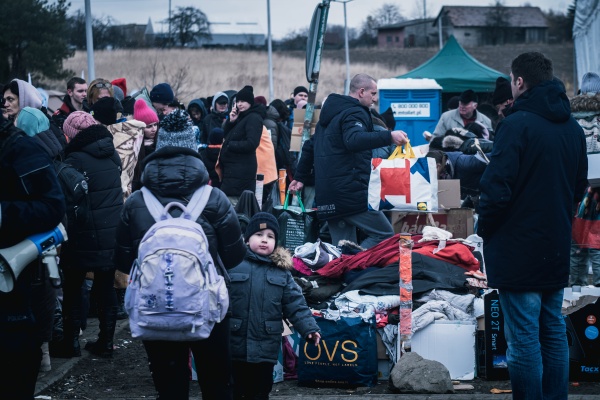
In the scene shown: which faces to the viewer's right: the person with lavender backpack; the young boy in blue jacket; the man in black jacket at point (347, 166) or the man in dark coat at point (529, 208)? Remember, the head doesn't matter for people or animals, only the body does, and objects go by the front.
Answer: the man in black jacket

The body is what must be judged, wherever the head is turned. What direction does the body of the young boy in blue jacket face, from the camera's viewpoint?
toward the camera

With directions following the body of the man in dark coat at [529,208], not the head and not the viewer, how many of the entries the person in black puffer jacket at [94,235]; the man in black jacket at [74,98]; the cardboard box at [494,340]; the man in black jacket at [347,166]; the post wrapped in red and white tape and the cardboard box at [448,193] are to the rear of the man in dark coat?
0

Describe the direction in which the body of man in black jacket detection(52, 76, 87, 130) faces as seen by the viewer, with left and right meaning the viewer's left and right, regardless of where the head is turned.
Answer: facing the viewer and to the right of the viewer

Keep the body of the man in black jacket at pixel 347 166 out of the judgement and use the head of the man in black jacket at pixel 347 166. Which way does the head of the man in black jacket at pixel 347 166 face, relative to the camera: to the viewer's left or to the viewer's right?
to the viewer's right

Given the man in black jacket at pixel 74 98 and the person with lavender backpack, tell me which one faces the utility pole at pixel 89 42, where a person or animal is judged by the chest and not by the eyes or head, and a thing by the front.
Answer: the person with lavender backpack

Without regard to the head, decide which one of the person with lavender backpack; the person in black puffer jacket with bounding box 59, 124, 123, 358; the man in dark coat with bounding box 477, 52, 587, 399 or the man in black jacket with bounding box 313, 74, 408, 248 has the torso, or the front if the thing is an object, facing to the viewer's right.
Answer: the man in black jacket

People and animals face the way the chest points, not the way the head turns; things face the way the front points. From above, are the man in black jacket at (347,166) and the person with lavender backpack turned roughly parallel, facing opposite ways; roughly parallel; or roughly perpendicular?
roughly perpendicular

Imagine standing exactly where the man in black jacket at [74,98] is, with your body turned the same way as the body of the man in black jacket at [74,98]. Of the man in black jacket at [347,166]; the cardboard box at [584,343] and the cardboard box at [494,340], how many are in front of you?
3

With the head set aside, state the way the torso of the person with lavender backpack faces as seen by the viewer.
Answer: away from the camera

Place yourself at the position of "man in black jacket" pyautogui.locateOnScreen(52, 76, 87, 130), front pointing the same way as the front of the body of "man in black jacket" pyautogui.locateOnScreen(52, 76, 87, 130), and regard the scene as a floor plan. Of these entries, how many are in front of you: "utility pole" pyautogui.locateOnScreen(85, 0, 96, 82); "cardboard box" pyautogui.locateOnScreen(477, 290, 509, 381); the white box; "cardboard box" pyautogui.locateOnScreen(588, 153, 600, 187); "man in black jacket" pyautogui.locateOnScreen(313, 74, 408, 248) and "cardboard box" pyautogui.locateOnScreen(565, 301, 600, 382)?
5

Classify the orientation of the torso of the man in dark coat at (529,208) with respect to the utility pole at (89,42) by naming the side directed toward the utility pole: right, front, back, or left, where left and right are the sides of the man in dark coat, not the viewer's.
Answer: front

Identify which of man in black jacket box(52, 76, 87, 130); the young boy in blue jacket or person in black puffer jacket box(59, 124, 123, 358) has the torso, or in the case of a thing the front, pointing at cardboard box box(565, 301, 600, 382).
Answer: the man in black jacket

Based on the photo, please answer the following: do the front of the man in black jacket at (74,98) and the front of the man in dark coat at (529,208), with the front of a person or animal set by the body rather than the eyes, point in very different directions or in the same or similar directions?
very different directions

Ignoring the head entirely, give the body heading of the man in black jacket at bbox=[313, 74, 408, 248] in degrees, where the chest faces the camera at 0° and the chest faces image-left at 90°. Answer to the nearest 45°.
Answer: approximately 270°

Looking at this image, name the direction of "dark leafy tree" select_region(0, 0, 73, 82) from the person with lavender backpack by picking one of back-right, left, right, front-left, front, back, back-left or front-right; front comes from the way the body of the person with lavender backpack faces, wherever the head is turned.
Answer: front
